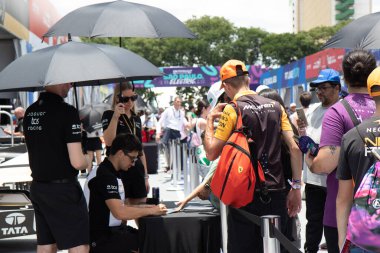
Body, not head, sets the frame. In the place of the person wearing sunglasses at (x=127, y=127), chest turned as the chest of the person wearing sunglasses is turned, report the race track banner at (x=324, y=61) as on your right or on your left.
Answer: on your left

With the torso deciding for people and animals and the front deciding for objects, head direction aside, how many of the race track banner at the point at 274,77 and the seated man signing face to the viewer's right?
1

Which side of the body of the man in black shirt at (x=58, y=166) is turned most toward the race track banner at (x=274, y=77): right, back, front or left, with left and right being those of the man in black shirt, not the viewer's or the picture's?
front

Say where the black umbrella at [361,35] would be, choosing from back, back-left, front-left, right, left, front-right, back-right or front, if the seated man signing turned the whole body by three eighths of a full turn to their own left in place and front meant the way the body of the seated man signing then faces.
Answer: back-right

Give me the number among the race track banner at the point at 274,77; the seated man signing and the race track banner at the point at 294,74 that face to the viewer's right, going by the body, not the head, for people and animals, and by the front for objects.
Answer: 1

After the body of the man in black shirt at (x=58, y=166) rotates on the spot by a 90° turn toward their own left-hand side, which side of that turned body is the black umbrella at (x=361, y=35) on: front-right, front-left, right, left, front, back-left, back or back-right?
back-right

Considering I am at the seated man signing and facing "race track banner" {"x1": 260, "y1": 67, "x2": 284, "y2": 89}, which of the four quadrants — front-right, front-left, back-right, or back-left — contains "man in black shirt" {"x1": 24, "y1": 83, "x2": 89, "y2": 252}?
back-left

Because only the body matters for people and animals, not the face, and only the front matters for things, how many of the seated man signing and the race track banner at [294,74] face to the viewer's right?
1

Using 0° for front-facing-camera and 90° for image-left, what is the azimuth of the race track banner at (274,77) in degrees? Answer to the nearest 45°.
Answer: approximately 45°

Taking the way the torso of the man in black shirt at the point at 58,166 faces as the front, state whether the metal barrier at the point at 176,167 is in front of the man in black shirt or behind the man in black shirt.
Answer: in front

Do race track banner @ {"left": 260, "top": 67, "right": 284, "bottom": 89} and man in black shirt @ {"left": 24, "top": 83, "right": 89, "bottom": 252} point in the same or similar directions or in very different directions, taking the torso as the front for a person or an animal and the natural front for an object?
very different directions

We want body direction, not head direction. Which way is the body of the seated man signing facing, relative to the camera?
to the viewer's right

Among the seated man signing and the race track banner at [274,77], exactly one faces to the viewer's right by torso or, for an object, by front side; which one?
the seated man signing

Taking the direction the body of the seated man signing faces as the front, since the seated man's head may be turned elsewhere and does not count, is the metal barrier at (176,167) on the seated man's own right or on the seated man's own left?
on the seated man's own left
